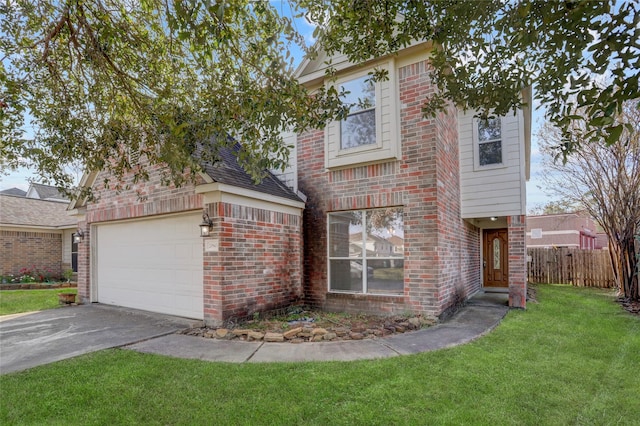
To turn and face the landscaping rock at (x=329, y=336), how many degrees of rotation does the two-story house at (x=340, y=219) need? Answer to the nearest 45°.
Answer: approximately 45° to its left

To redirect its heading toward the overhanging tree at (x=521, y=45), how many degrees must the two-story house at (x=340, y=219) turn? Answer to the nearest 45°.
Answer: approximately 45° to its left

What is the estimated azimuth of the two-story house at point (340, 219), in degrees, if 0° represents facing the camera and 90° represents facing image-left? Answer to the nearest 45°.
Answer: approximately 45°

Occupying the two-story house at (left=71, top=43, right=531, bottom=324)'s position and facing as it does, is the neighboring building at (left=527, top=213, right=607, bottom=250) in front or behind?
behind

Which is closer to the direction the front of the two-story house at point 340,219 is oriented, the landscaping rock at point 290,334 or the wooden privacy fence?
the landscaping rock

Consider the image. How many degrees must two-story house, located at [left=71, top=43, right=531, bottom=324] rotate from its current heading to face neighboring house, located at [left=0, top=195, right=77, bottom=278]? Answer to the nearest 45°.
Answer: approximately 90° to its right
